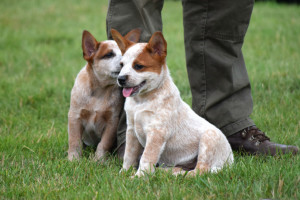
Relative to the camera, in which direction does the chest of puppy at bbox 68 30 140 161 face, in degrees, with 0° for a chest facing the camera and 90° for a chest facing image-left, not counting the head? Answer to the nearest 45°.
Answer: approximately 0°

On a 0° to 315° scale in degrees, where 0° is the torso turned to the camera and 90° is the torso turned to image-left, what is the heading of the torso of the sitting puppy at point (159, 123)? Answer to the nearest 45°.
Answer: approximately 45°

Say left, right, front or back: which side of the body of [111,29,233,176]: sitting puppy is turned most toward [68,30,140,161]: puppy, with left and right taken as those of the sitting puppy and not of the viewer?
right
